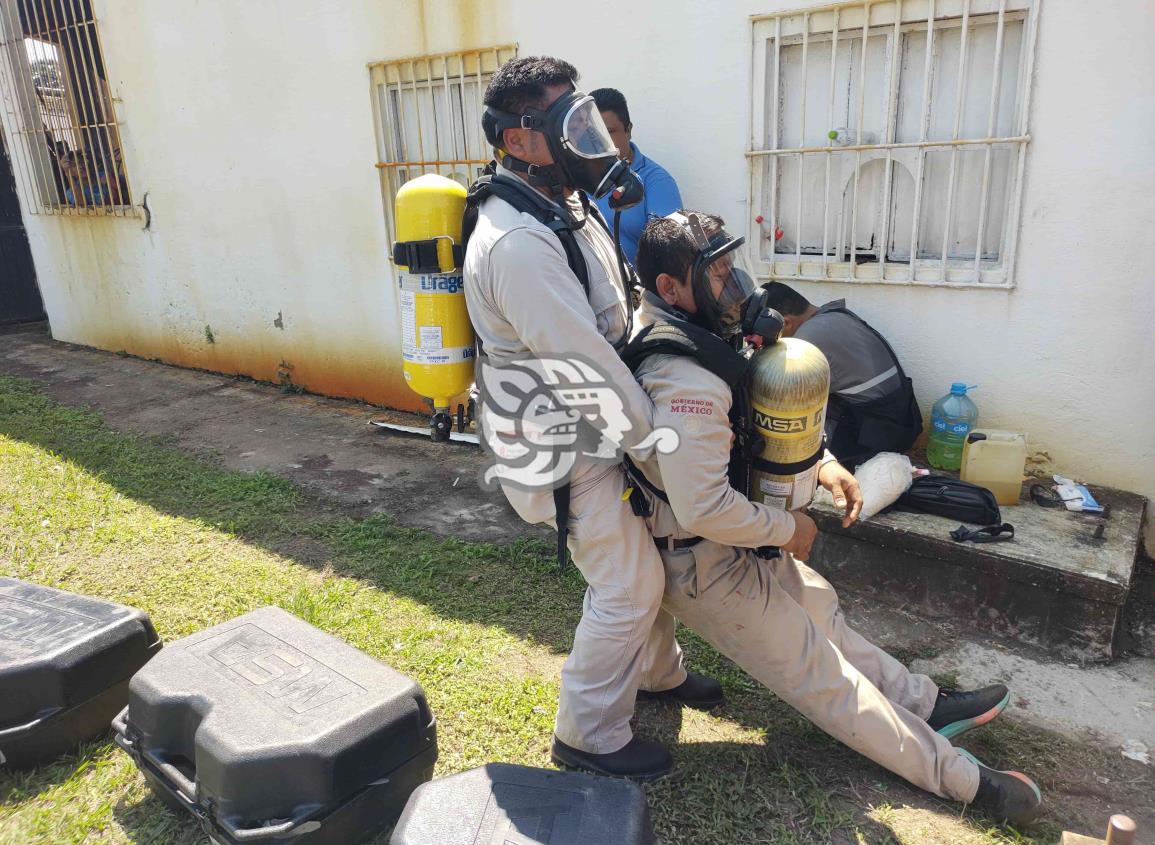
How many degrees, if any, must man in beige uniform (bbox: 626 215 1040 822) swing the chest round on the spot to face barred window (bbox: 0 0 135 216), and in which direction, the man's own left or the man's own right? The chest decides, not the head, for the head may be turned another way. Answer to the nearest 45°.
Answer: approximately 135° to the man's own left

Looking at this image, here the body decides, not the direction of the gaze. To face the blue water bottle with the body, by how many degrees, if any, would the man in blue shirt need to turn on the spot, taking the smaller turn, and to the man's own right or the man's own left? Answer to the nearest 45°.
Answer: approximately 135° to the man's own left

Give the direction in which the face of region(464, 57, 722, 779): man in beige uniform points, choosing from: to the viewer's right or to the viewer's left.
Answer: to the viewer's right

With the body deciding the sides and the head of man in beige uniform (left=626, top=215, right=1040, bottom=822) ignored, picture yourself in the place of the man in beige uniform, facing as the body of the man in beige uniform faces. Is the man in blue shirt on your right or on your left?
on your left

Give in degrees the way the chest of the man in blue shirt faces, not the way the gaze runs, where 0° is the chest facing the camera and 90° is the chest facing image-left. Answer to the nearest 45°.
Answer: approximately 45°

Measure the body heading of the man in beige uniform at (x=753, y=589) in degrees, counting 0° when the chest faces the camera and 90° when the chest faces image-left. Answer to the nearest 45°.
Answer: approximately 270°

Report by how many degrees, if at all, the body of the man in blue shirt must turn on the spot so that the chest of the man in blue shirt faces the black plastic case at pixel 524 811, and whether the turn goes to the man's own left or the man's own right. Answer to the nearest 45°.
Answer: approximately 45° to the man's own left

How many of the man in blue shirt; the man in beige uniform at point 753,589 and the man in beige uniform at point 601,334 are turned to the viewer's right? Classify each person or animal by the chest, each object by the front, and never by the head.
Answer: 2

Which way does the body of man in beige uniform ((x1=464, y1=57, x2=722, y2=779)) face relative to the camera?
to the viewer's right

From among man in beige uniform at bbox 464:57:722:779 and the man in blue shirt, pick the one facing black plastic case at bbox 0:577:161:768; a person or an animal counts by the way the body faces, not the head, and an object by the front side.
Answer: the man in blue shirt

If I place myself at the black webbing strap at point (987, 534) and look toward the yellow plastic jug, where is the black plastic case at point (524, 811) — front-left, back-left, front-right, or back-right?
back-left
